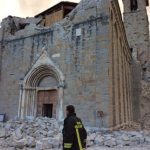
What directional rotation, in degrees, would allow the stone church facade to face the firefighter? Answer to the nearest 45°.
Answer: approximately 45° to its left

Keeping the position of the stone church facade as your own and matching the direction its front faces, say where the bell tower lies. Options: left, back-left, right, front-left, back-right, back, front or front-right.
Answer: back

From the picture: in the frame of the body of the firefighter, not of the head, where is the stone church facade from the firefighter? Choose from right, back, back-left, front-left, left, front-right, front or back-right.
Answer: front-right

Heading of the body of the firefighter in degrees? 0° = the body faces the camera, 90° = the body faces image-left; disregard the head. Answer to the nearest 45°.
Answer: approximately 135°

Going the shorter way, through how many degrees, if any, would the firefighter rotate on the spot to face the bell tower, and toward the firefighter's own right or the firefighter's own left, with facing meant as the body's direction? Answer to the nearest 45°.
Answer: approximately 45° to the firefighter's own right

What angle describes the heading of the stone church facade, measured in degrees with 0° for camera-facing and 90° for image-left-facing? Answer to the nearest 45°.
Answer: approximately 45°
